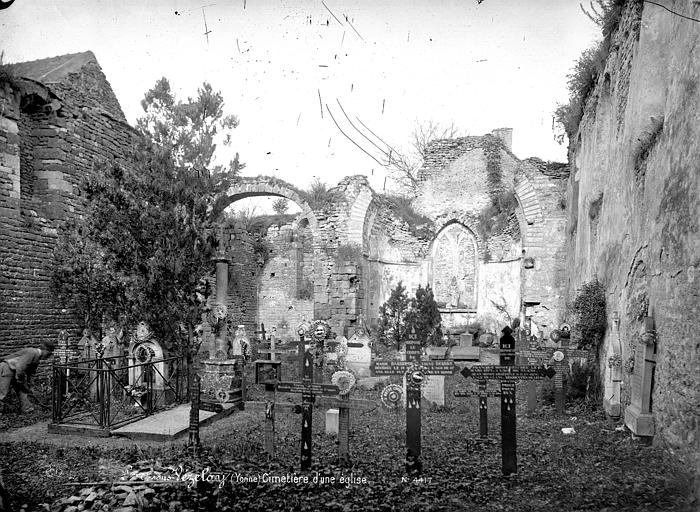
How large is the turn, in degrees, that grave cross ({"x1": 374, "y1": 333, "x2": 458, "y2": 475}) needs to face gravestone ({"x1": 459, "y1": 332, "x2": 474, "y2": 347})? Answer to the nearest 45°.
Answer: approximately 180°

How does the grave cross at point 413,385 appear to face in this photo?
toward the camera

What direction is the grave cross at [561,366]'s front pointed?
toward the camera

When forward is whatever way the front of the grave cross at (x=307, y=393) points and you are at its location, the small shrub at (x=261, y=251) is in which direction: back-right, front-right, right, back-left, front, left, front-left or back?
back

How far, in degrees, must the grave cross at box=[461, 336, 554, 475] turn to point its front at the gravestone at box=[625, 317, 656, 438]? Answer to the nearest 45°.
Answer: approximately 135° to its left

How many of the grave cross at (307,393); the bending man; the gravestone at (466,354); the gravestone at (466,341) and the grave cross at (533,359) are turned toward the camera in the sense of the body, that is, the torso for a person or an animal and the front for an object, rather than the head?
4

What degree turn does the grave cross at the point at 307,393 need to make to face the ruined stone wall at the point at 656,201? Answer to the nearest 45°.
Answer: approximately 90° to its left

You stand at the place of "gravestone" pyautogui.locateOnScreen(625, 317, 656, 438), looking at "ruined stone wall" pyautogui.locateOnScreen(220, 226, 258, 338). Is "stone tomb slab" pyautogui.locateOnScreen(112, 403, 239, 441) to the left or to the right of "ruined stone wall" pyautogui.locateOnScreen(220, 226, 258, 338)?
left

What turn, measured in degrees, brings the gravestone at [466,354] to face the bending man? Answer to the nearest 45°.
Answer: approximately 45° to its right

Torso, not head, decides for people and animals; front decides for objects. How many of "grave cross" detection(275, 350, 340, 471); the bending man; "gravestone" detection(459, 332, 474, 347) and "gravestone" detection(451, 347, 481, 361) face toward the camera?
3

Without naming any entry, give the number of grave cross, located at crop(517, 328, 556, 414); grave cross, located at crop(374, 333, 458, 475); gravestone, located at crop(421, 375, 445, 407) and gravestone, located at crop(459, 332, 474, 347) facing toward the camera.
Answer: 4
